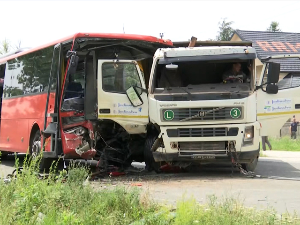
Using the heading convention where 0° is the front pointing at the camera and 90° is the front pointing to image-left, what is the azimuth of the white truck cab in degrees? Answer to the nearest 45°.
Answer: approximately 0°

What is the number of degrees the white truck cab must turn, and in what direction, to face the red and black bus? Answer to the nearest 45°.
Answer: approximately 90° to its right

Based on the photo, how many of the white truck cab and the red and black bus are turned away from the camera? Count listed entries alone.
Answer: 0

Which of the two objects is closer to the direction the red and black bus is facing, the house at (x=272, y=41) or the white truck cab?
the white truck cab

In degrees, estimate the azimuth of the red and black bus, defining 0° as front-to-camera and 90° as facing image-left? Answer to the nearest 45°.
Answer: approximately 315°

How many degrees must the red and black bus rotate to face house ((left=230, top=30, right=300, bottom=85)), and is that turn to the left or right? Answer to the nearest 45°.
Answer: approximately 90° to its left

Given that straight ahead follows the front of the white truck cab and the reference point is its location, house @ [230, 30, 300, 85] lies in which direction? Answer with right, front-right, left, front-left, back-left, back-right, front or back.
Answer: back
